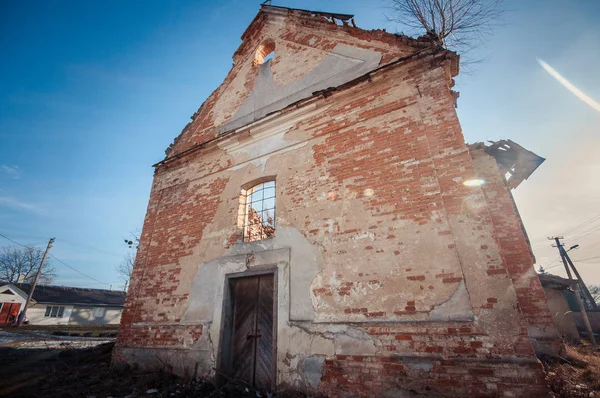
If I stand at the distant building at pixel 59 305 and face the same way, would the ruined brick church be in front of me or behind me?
in front

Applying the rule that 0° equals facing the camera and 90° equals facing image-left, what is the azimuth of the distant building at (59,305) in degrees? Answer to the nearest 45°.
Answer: approximately 0°

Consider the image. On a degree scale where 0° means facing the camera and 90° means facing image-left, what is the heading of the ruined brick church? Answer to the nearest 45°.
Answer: approximately 45°

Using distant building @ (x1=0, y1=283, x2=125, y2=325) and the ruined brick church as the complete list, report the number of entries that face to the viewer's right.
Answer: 0

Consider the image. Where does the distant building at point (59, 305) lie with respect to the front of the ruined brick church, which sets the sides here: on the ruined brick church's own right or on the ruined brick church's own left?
on the ruined brick church's own right
